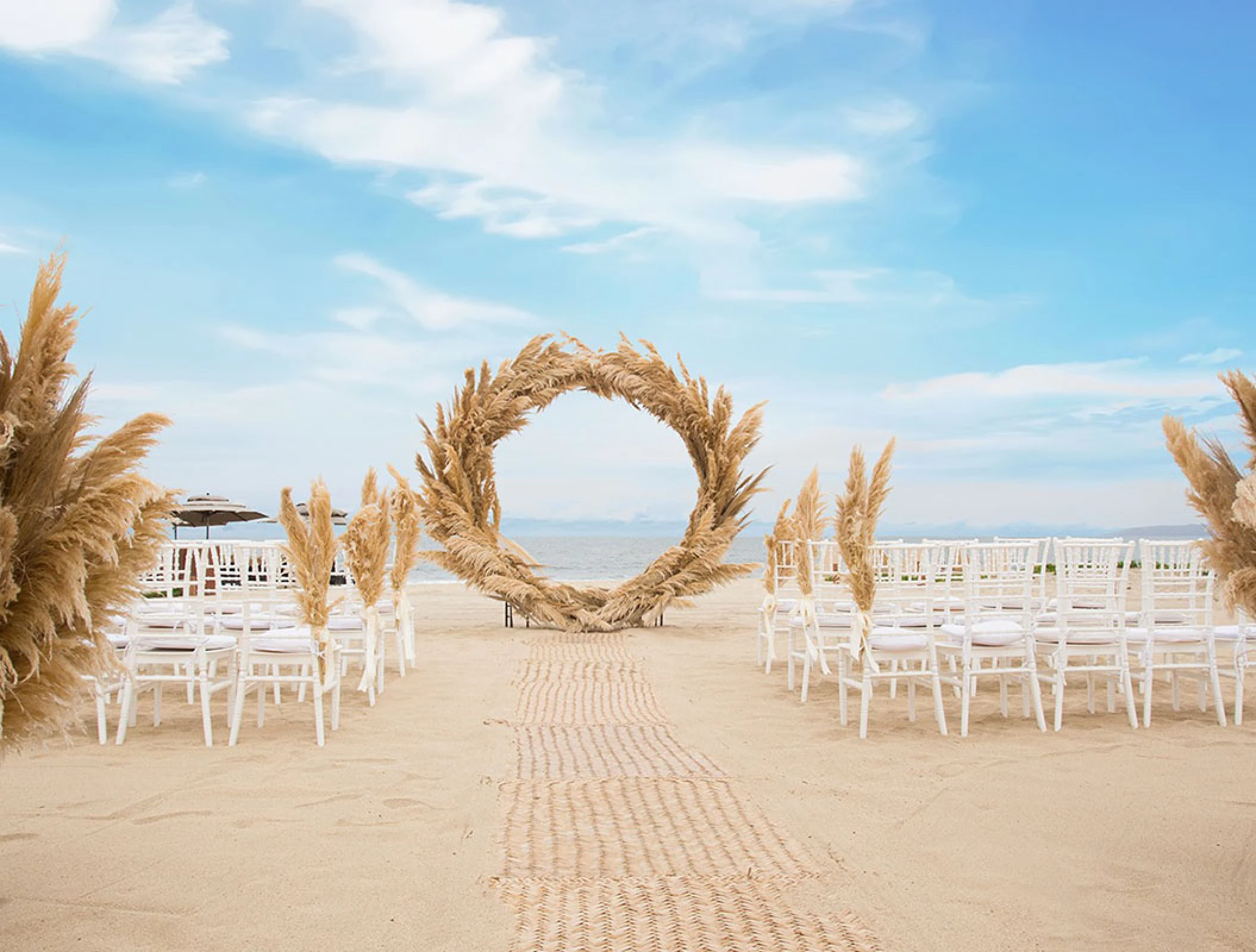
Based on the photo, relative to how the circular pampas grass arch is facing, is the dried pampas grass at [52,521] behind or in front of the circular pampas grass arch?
in front

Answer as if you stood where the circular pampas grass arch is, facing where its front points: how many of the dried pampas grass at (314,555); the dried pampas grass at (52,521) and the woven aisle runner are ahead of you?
3

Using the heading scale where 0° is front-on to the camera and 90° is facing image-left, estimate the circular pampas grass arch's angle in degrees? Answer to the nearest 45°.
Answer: approximately 0°

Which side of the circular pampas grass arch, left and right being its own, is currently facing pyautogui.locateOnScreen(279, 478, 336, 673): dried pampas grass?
front

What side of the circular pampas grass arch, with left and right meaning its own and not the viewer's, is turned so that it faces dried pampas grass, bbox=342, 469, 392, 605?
front

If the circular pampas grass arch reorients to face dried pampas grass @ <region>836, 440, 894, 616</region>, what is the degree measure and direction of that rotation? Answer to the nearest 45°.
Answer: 0° — it already faces it

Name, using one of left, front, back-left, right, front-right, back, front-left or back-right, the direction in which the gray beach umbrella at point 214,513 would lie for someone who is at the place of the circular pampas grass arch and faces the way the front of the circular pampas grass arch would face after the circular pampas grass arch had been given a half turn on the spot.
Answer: front-left

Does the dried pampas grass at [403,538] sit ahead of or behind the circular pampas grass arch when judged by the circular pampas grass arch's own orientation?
ahead

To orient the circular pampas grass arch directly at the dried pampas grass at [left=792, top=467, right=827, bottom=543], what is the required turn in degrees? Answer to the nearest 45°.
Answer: approximately 45° to its left

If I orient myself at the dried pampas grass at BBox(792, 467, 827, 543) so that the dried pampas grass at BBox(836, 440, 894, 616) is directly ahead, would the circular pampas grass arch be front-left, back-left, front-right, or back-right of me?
back-right

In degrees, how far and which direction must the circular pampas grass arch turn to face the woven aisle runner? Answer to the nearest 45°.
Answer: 0° — it already faces it
